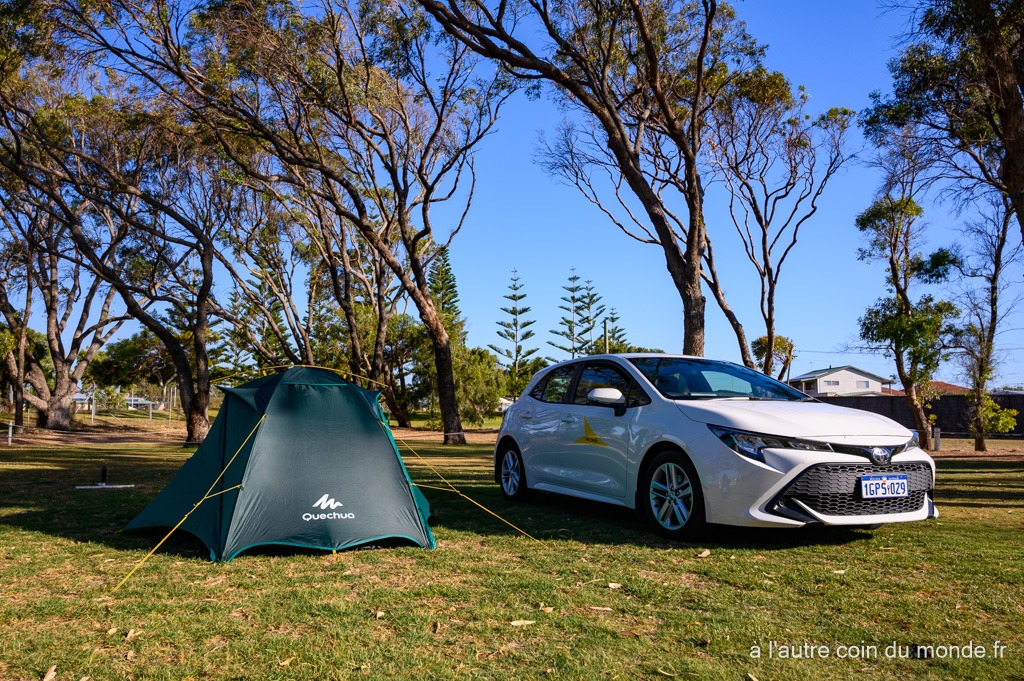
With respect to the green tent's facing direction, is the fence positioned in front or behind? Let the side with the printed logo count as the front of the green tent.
behind

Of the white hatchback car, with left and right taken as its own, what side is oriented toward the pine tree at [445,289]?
back

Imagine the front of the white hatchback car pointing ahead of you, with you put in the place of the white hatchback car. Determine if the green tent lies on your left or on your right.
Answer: on your right

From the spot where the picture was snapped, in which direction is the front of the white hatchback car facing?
facing the viewer and to the right of the viewer

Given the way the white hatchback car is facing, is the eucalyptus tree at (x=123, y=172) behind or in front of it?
behind

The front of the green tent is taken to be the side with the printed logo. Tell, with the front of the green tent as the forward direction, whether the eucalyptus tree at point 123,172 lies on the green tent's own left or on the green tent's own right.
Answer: on the green tent's own right
